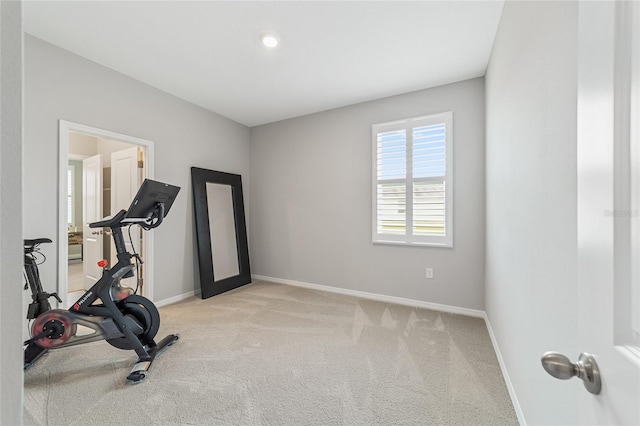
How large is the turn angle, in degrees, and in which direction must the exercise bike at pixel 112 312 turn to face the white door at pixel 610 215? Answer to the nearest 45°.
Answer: approximately 45° to its right

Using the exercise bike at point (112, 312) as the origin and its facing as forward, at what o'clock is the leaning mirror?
The leaning mirror is roughly at 9 o'clock from the exercise bike.

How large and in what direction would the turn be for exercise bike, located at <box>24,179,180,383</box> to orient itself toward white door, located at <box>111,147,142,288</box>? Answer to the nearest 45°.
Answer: approximately 135° to its left

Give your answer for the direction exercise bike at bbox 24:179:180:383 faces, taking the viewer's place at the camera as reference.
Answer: facing the viewer and to the right of the viewer

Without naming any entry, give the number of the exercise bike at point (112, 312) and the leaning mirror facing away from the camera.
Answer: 0

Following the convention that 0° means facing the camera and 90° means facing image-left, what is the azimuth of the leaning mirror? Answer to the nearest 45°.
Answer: approximately 315°

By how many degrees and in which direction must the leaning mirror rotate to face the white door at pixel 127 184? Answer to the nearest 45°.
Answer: approximately 135° to its right

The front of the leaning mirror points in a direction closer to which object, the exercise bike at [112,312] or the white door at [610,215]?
the white door

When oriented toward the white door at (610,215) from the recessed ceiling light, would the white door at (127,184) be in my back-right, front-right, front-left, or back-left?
back-right

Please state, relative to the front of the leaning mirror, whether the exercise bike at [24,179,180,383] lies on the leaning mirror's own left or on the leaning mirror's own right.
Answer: on the leaning mirror's own right

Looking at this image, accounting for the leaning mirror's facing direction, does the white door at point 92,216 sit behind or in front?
behind

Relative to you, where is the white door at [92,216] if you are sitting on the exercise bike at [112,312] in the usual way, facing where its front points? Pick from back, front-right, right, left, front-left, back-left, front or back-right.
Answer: back-left
